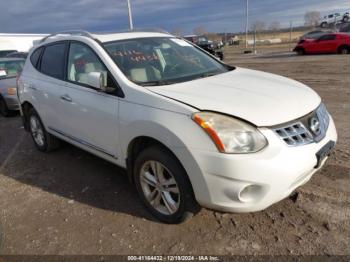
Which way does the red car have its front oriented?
to the viewer's left

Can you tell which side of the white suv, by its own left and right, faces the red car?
left

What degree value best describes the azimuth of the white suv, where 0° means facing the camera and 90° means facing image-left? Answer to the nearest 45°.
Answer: approximately 315°

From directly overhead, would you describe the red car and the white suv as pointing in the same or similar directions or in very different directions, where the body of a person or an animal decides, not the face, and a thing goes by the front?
very different directions

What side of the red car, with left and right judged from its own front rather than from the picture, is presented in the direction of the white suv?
left

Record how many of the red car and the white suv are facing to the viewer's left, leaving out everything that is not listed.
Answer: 1
